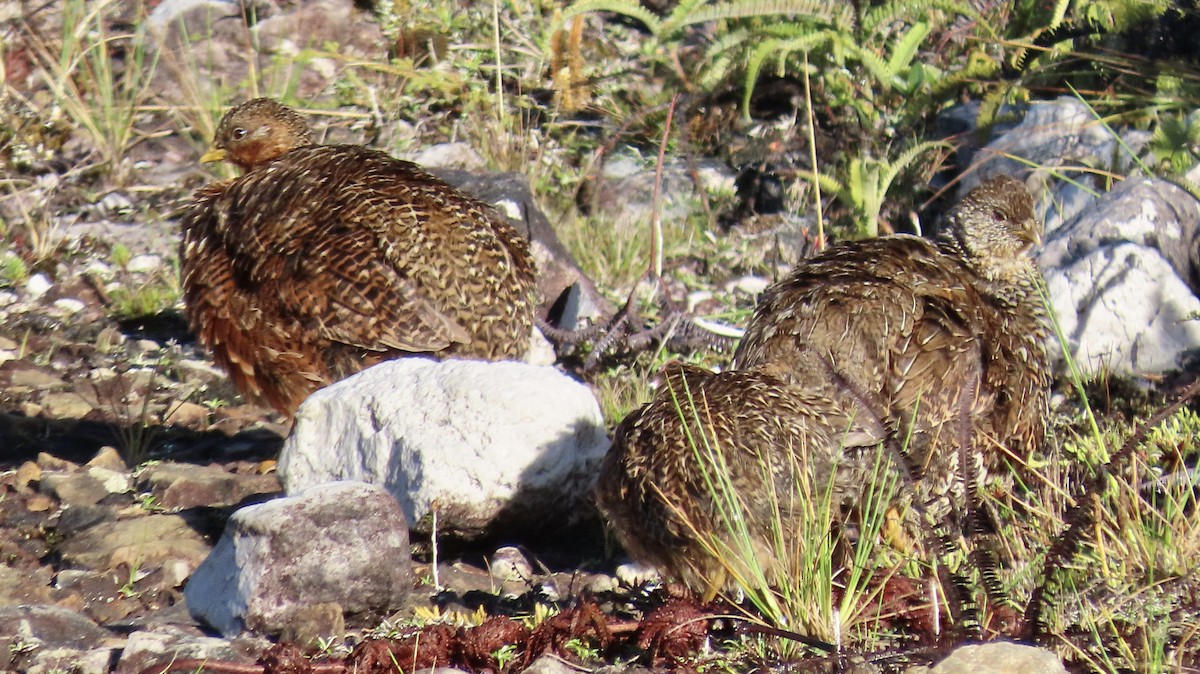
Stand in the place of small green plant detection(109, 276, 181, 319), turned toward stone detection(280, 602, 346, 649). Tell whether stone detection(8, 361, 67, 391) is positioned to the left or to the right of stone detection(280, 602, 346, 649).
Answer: right

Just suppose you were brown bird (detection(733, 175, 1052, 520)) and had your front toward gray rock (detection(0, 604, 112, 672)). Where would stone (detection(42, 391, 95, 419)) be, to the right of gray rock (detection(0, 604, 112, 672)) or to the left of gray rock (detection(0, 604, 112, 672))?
right

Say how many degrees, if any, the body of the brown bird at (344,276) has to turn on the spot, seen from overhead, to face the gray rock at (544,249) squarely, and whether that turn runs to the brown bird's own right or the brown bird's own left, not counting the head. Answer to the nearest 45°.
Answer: approximately 135° to the brown bird's own right

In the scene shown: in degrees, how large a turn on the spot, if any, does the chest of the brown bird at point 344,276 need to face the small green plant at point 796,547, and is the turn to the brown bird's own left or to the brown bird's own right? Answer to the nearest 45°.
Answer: approximately 135° to the brown bird's own left

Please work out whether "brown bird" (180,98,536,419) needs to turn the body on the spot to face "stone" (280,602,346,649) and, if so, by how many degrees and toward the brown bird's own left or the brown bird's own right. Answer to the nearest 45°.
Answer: approximately 90° to the brown bird's own left

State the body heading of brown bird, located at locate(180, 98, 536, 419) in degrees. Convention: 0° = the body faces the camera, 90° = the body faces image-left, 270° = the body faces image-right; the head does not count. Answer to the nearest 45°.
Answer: approximately 90°
